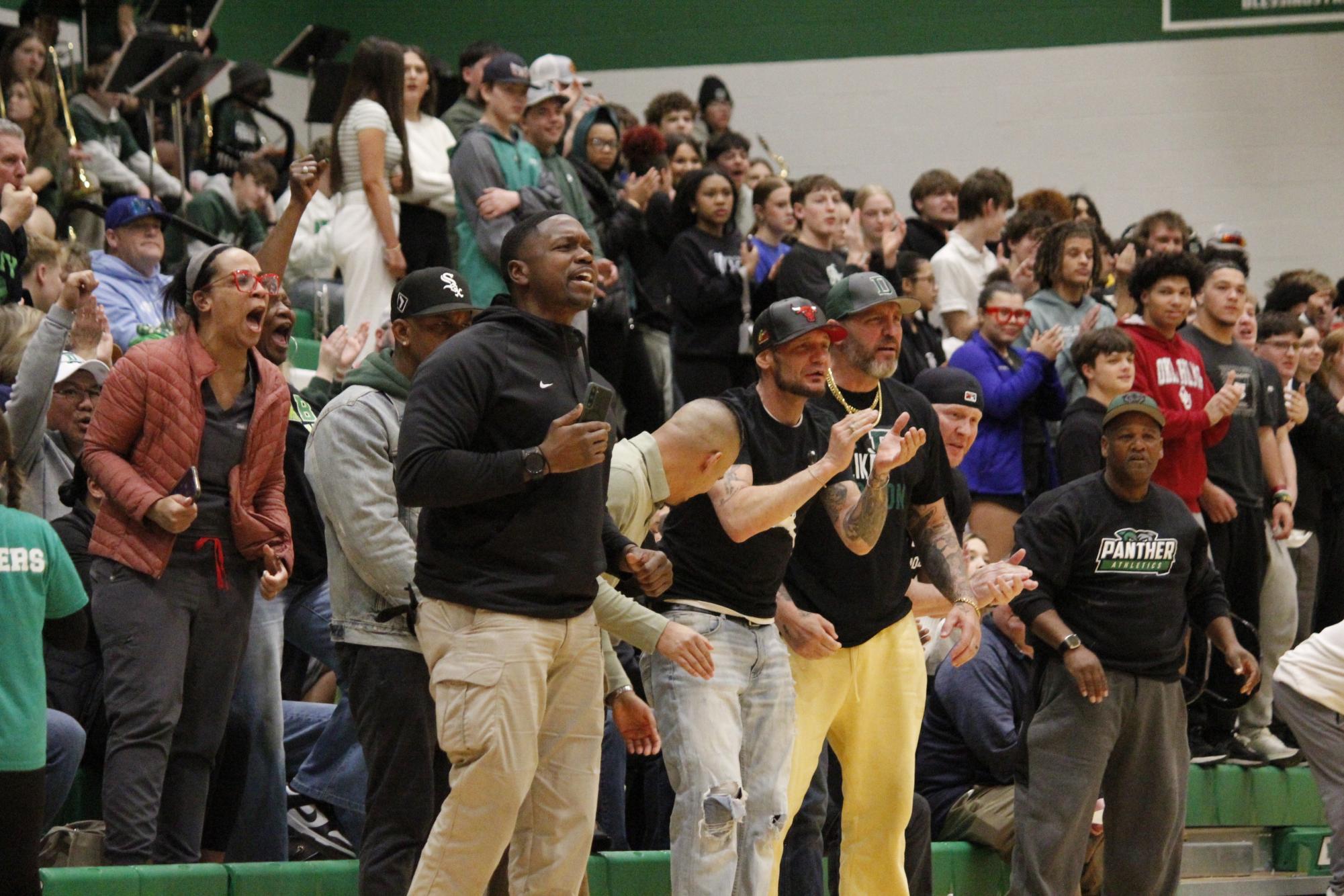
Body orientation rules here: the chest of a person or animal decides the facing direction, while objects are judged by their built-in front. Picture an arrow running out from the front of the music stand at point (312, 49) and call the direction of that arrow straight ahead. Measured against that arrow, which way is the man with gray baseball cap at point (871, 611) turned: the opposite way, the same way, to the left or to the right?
the opposite way

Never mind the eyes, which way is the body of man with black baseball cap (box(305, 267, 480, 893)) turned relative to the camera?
to the viewer's right

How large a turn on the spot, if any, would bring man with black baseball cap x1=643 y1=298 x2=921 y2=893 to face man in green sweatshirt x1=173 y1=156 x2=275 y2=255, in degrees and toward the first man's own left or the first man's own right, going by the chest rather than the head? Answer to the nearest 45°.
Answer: approximately 180°

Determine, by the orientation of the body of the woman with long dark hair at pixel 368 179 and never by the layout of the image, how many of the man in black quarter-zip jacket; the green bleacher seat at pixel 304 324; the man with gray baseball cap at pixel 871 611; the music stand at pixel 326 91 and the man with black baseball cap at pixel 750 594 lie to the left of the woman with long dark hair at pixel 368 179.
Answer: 2

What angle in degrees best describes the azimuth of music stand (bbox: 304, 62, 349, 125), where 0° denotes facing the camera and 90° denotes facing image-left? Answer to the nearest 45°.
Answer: approximately 135°

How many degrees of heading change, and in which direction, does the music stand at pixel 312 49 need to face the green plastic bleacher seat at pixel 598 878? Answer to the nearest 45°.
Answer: approximately 135° to its left

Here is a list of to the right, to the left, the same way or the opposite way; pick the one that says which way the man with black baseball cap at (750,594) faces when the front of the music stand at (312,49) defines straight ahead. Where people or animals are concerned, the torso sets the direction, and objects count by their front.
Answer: the opposite way

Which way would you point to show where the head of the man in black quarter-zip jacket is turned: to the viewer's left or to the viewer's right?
to the viewer's right

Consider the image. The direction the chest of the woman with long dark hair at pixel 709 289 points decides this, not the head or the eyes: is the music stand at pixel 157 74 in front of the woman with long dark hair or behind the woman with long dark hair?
behind

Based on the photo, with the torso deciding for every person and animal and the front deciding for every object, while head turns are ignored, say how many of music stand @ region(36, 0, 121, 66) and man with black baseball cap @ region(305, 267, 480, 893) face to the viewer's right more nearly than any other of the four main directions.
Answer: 1

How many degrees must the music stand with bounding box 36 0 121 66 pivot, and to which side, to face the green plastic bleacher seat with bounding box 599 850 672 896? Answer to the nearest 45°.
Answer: approximately 180°

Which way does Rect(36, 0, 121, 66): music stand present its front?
away from the camera

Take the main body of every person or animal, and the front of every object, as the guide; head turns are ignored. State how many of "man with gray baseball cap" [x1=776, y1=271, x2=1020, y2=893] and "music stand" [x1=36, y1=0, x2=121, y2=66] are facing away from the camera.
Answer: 1
